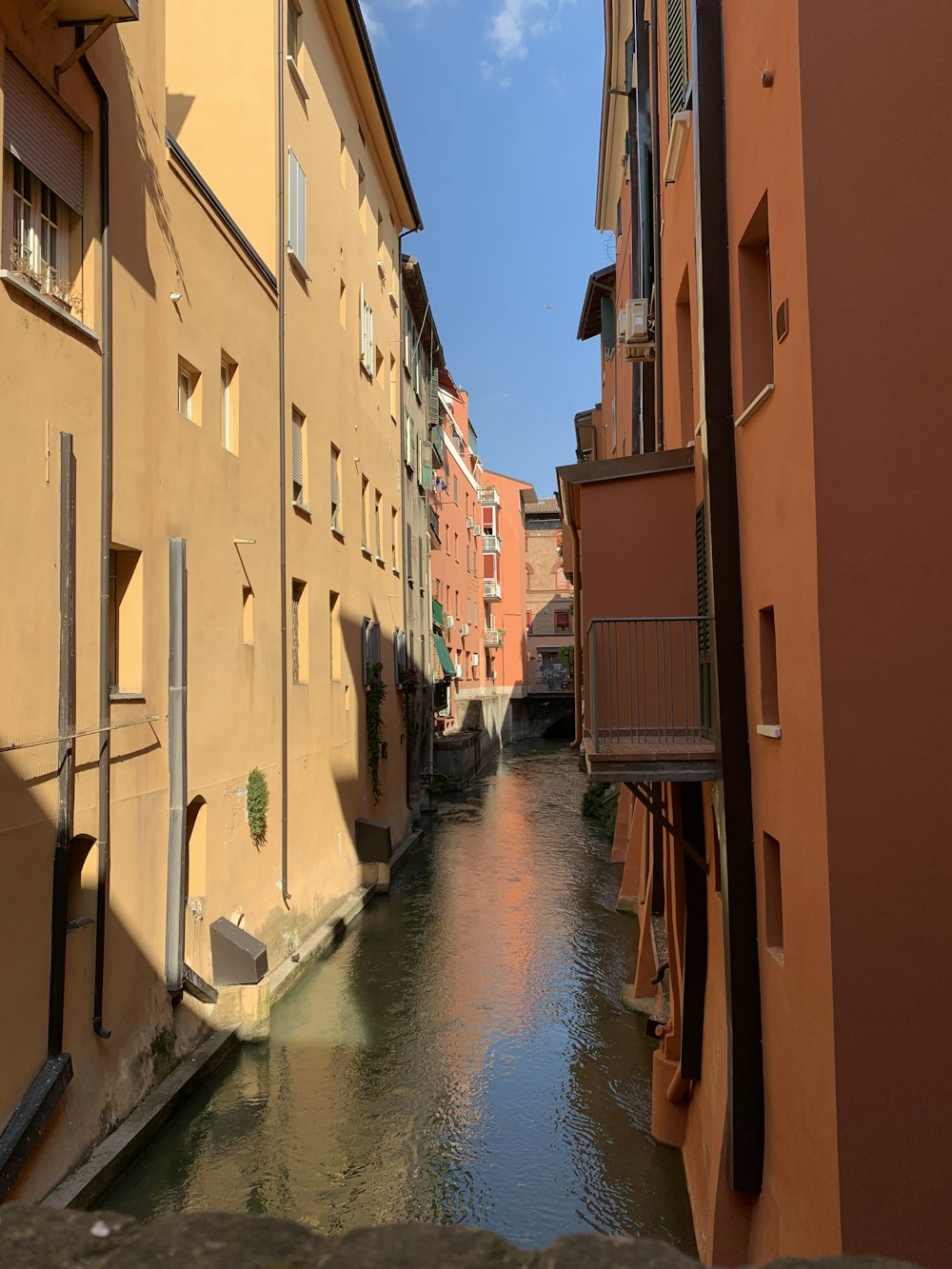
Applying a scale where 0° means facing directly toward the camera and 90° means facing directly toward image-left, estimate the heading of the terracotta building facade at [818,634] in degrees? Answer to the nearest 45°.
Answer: approximately 90°

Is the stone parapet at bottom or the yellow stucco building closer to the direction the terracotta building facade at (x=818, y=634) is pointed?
the yellow stucco building

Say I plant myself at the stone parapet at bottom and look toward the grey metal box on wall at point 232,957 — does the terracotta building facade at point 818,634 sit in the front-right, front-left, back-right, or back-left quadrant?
front-right

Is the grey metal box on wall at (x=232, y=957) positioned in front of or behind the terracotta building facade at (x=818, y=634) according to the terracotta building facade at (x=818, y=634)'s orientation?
in front

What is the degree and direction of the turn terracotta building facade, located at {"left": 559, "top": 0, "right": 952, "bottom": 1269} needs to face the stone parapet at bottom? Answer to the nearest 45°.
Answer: approximately 90° to its left
